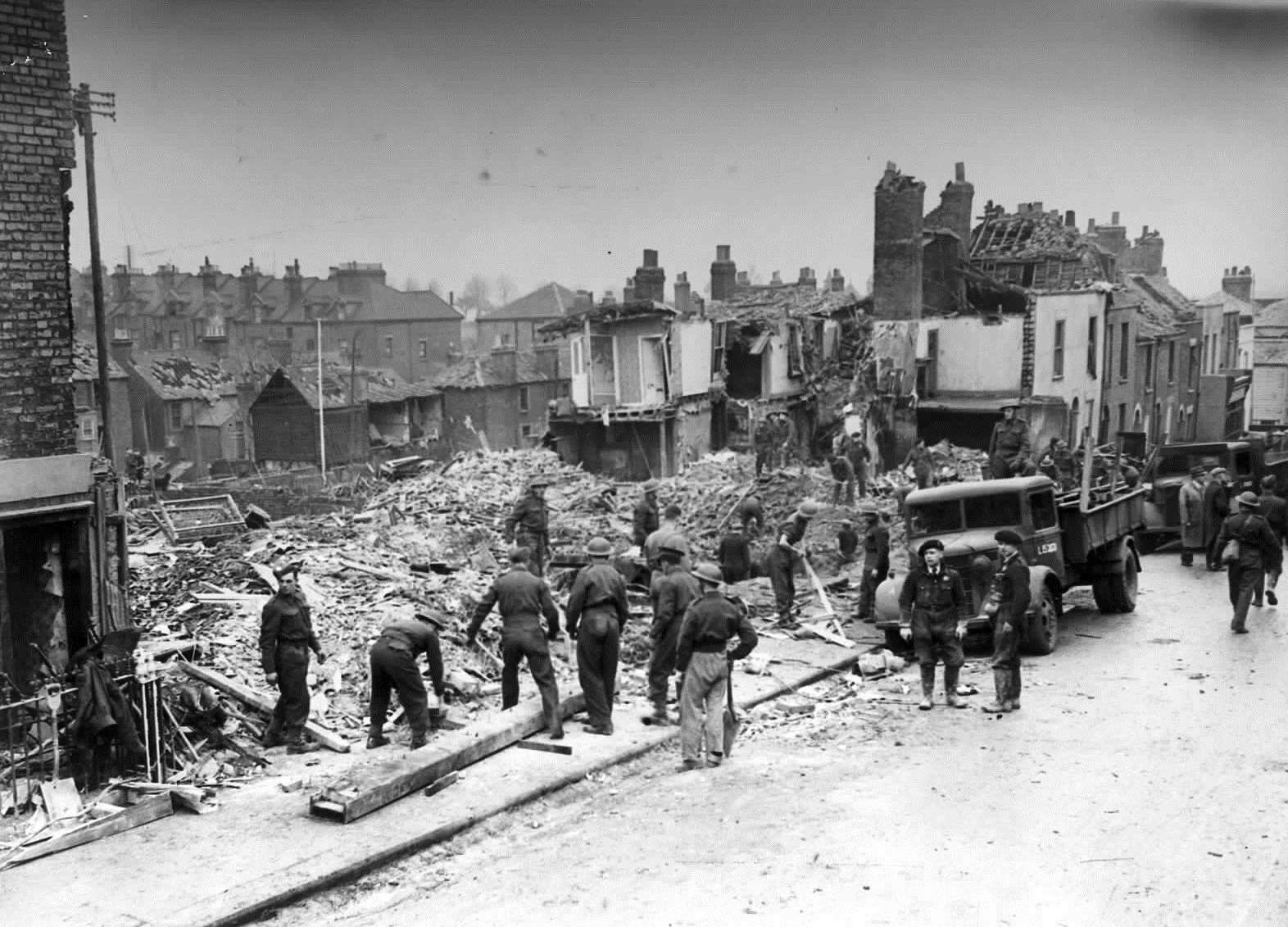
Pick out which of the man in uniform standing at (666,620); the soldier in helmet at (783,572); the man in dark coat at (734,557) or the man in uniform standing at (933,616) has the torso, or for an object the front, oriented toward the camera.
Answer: the man in uniform standing at (933,616)

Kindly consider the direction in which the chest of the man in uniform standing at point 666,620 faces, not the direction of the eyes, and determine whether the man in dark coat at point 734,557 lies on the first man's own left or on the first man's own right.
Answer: on the first man's own right

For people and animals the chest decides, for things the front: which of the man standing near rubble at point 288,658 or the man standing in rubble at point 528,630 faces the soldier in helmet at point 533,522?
the man standing in rubble at point 528,630

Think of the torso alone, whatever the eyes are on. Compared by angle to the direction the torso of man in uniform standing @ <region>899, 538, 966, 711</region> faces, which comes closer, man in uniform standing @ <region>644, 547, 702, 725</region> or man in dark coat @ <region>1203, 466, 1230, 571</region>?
the man in uniform standing

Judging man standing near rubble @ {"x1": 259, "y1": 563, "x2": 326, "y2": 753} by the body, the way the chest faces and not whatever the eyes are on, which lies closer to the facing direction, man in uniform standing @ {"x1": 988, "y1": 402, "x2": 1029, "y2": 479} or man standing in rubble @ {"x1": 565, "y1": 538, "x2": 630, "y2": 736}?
the man standing in rubble

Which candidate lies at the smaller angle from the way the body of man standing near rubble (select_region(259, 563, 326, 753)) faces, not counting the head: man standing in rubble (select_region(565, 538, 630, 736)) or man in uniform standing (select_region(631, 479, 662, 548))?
the man standing in rubble

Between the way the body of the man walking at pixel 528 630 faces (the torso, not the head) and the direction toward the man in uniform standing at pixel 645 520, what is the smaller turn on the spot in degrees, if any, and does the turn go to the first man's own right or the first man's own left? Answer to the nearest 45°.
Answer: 0° — they already face them

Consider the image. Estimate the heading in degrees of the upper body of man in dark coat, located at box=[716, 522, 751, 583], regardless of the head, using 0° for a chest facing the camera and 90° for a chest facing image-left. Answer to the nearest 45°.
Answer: approximately 180°

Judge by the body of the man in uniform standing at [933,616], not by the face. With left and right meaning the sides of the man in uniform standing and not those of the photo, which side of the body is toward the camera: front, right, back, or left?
front

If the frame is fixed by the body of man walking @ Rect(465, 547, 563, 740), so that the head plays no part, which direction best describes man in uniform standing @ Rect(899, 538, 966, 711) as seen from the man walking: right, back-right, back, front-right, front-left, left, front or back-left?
right

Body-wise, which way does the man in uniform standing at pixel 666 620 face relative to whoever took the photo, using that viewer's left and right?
facing away from the viewer and to the left of the viewer

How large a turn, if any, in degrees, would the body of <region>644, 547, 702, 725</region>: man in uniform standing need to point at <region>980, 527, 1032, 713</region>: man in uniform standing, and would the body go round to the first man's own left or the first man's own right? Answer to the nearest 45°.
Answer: approximately 135° to the first man's own right
